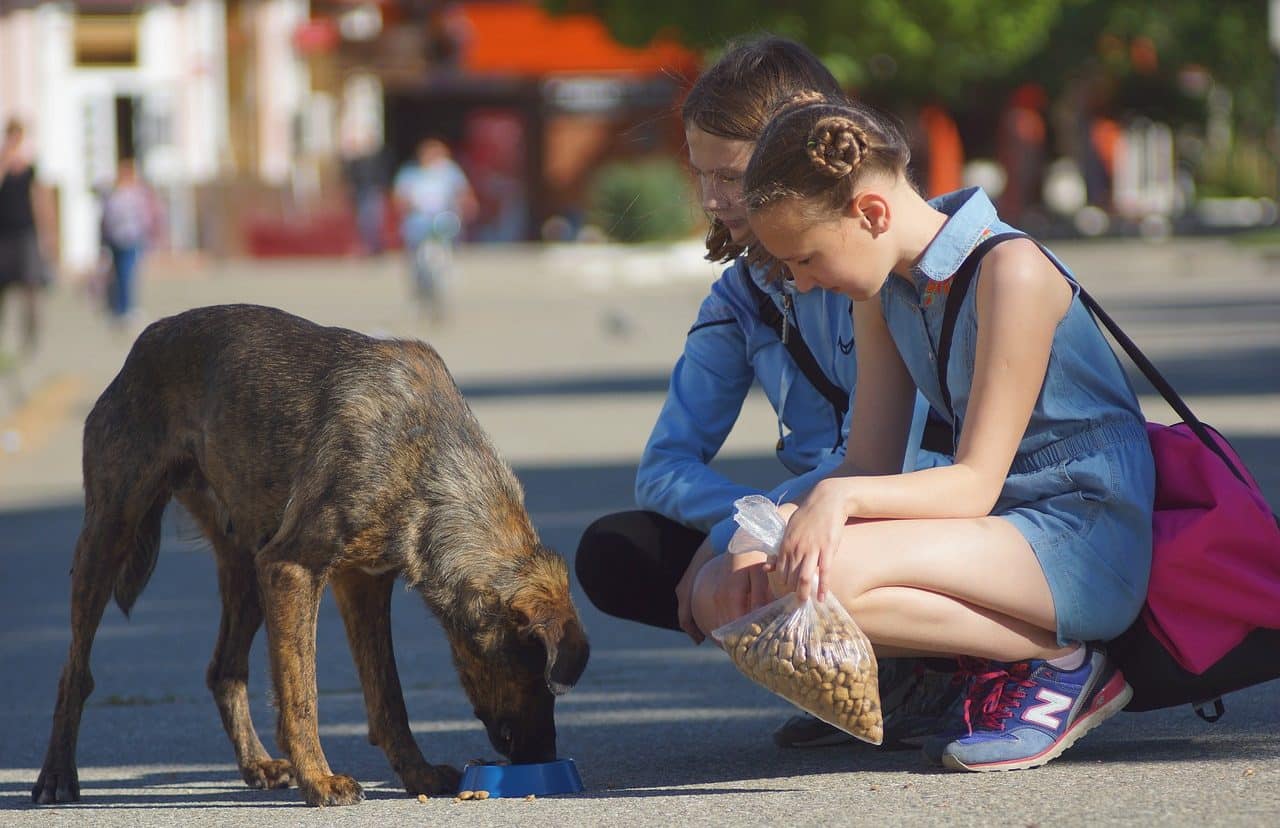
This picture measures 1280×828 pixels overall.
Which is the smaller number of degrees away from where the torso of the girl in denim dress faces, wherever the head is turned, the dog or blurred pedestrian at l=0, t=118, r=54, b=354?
the dog

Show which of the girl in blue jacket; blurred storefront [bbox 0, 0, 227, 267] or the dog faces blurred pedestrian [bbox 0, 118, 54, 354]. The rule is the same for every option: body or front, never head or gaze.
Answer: the blurred storefront

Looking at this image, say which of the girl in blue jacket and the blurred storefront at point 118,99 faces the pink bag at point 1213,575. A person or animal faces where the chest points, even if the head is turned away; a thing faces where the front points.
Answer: the blurred storefront

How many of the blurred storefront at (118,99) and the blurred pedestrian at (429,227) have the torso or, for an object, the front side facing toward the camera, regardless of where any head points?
2

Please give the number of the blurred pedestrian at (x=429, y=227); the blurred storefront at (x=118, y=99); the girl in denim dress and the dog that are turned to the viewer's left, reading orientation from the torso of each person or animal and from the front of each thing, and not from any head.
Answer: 1

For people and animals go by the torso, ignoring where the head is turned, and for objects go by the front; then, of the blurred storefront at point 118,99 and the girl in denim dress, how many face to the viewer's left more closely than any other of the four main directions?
1

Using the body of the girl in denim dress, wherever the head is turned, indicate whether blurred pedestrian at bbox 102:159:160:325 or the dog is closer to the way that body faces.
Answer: the dog

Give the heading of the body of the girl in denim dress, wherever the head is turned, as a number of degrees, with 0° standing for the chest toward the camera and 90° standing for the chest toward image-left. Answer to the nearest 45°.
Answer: approximately 90°

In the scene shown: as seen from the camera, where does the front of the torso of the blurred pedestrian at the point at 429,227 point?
toward the camera

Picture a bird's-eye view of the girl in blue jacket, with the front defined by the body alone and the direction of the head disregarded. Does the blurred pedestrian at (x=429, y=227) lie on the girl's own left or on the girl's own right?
on the girl's own right

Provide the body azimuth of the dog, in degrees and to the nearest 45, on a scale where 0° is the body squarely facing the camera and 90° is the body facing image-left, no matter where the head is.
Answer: approximately 315°

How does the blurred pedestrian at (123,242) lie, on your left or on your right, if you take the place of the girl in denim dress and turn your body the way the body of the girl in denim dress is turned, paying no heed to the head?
on your right

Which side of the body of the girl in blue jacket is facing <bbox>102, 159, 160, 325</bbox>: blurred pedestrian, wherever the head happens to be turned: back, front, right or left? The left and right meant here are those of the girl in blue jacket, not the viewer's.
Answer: right
